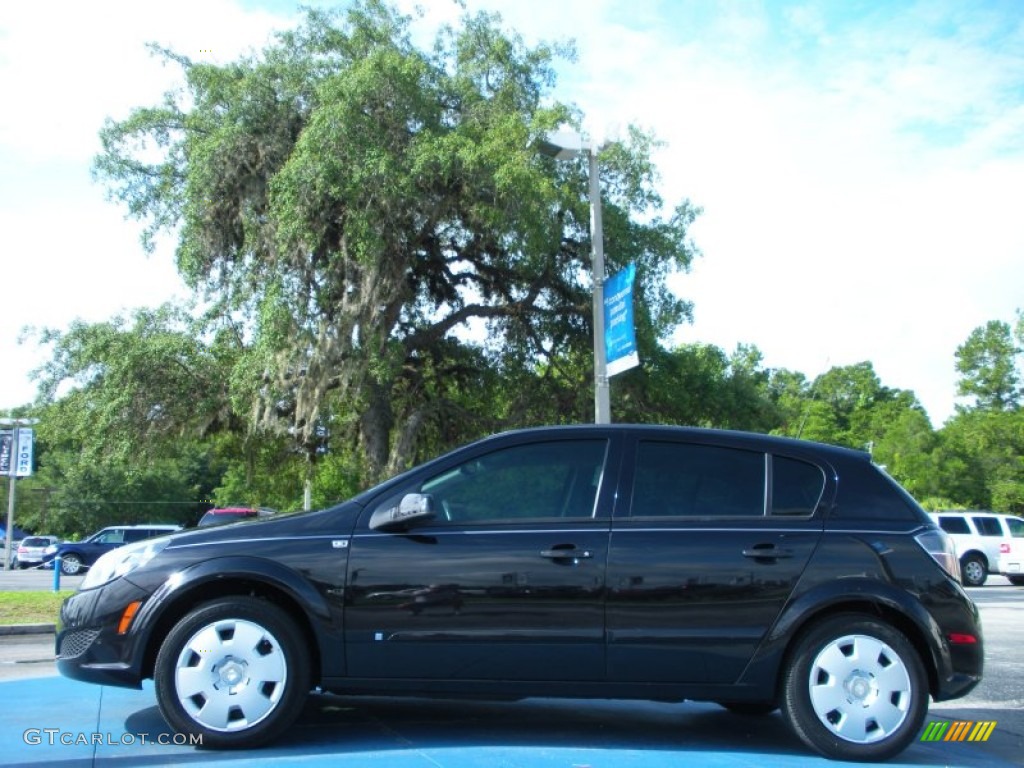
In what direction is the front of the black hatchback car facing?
to the viewer's left

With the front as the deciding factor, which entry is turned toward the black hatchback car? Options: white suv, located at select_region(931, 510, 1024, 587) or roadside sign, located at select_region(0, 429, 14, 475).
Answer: the roadside sign

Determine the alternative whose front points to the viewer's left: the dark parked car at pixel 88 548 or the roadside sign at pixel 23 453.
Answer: the dark parked car

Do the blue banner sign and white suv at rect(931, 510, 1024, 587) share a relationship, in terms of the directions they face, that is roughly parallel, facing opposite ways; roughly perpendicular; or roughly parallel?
roughly perpendicular

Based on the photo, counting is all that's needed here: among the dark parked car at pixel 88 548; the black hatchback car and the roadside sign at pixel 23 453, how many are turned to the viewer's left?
2

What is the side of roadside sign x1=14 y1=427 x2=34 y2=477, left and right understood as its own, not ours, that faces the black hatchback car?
front

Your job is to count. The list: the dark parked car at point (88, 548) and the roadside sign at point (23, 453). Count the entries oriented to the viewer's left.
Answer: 1

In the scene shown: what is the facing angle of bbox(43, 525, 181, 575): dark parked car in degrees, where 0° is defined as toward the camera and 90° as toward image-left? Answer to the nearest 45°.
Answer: approximately 90°

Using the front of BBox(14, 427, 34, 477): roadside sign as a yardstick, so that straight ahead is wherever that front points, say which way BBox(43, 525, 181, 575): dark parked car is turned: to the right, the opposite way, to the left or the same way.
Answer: to the right

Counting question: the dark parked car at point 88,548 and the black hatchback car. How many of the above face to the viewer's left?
2

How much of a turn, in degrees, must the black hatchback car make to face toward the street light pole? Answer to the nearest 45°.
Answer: approximately 90° to its right

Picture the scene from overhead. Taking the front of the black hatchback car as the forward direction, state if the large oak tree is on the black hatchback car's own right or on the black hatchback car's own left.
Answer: on the black hatchback car's own right
